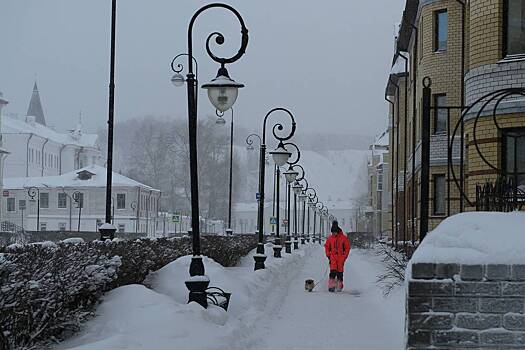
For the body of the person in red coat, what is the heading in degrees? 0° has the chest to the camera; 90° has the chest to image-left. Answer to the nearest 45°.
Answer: approximately 0°

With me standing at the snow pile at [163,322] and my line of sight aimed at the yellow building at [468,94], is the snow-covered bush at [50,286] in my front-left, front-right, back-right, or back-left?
back-left

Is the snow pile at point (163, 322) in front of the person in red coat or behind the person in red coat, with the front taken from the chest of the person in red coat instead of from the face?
in front

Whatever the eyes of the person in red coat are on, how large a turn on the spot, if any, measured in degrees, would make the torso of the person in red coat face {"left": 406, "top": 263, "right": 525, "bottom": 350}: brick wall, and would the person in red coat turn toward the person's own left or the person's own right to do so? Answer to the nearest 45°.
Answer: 0° — they already face it
